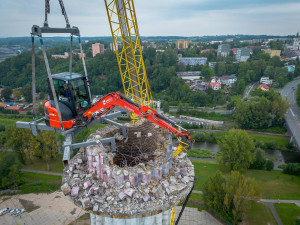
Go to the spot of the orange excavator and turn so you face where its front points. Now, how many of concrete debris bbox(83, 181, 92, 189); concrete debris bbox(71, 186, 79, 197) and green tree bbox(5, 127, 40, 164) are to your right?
2

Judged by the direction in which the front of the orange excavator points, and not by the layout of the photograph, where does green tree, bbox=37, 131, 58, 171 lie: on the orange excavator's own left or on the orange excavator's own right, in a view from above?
on the orange excavator's own left

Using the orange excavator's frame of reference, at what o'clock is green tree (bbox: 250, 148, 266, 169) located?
The green tree is roughly at 11 o'clock from the orange excavator.

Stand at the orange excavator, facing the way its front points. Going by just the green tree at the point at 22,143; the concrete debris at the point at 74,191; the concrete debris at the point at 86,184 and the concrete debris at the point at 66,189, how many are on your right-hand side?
3

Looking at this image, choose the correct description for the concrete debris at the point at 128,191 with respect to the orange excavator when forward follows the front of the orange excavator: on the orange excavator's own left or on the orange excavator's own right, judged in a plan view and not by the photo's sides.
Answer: on the orange excavator's own right

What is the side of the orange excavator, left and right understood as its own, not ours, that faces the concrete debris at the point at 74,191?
right

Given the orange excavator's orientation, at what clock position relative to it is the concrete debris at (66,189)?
The concrete debris is roughly at 3 o'clock from the orange excavator.

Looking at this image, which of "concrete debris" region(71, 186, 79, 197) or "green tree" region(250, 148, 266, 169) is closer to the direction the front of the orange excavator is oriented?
the green tree

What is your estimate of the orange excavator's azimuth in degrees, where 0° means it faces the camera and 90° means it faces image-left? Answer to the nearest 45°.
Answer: approximately 270°

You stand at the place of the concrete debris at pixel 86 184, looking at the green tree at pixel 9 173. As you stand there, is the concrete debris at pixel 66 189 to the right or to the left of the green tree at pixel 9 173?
left
